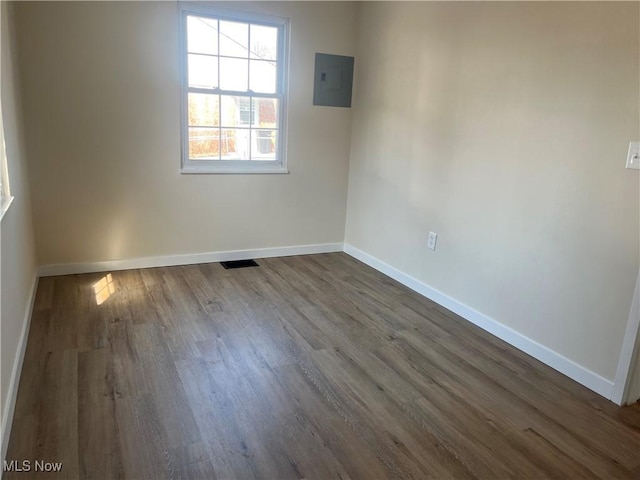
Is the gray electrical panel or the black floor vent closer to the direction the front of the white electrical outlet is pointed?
the black floor vent

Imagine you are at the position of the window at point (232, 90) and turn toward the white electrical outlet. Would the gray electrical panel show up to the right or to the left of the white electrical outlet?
left

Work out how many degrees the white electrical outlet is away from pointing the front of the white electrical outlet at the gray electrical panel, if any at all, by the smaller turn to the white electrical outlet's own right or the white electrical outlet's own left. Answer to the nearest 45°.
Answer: approximately 90° to the white electrical outlet's own right

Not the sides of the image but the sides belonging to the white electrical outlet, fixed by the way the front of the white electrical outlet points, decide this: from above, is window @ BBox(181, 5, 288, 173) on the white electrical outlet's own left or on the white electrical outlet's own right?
on the white electrical outlet's own right

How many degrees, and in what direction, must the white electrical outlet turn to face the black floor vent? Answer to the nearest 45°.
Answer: approximately 45° to its right

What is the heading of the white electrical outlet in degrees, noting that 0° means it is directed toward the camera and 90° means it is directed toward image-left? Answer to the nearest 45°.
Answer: approximately 45°
